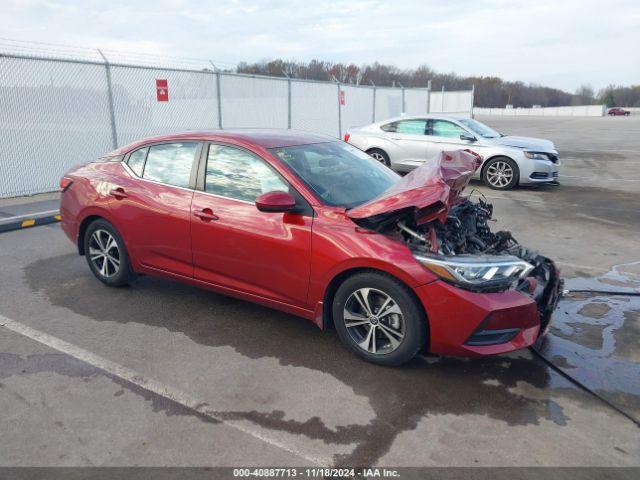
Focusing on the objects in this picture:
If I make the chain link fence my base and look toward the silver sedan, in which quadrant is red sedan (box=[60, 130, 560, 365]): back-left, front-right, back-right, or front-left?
front-right

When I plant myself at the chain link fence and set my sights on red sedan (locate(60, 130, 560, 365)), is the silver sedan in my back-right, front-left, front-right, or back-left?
front-left

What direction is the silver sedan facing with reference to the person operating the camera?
facing the viewer and to the right of the viewer

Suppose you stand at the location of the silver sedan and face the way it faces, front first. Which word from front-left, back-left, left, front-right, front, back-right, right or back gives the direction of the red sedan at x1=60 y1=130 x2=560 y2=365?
front-right

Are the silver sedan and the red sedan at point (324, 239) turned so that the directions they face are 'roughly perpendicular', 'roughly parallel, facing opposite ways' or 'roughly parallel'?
roughly parallel

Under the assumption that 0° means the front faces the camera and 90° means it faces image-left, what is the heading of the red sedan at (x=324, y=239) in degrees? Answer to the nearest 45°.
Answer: approximately 315°

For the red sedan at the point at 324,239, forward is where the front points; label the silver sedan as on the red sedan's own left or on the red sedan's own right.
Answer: on the red sedan's own left

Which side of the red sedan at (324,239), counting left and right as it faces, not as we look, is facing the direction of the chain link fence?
back

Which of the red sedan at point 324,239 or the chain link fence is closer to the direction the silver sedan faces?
the red sedan

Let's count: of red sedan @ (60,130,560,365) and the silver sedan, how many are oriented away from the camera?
0
